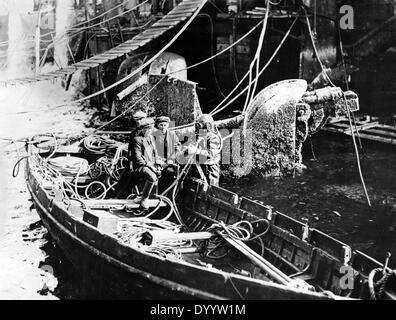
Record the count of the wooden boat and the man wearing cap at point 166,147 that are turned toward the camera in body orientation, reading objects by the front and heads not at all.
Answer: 1

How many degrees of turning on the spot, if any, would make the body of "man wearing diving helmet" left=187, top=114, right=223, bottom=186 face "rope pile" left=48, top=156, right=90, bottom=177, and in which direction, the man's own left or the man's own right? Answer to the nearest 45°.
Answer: approximately 45° to the man's own right

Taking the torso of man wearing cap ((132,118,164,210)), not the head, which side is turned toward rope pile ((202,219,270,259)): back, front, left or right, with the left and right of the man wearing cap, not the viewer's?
front

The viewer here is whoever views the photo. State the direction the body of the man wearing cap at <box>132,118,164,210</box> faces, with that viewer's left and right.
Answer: facing the viewer and to the right of the viewer

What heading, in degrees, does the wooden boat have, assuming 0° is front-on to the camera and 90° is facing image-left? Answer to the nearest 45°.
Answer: approximately 135°

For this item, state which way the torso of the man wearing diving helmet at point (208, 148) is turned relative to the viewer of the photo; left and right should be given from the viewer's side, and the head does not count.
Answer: facing the viewer and to the left of the viewer

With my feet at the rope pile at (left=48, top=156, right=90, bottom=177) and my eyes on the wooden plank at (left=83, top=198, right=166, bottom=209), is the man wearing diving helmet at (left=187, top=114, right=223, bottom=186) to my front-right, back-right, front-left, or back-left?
front-left

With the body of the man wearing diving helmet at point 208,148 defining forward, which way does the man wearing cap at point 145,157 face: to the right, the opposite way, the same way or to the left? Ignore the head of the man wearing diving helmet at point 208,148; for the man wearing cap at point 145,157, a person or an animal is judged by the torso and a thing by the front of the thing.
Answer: to the left

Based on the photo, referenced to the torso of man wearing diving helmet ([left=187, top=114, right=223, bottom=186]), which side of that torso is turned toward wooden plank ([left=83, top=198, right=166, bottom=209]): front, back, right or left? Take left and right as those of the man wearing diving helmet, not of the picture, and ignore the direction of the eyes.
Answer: front

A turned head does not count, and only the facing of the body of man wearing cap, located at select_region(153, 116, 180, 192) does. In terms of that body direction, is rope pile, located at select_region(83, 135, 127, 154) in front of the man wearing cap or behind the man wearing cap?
behind

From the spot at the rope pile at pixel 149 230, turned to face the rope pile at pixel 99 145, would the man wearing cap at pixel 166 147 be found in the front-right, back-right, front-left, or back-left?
front-right
